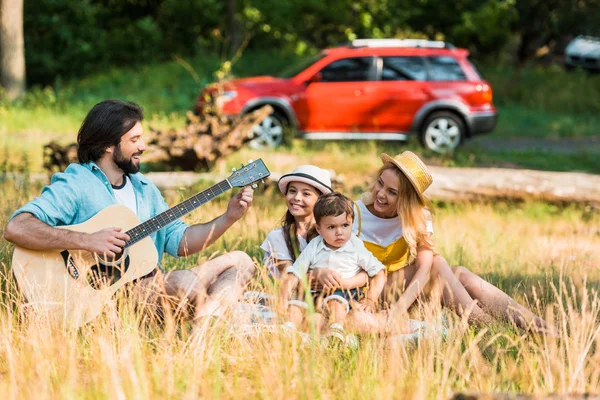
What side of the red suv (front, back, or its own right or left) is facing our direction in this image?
left

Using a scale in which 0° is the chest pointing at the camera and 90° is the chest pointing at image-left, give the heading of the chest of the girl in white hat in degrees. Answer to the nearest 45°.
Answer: approximately 0°

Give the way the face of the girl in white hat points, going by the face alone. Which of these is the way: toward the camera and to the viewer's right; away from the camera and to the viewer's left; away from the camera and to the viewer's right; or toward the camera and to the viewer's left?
toward the camera and to the viewer's left

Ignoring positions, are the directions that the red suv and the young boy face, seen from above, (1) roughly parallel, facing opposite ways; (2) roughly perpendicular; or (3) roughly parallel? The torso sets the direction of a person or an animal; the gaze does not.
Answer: roughly perpendicular

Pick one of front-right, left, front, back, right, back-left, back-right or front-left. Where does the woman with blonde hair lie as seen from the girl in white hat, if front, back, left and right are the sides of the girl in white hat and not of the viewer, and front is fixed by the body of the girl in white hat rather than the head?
left

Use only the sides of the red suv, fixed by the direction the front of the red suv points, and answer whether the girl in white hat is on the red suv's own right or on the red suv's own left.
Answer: on the red suv's own left

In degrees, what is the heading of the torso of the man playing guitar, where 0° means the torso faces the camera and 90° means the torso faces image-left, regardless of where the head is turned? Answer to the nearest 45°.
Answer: approximately 315°

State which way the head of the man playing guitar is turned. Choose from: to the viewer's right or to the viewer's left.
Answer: to the viewer's right

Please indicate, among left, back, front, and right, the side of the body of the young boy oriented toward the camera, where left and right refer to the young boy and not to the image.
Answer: front

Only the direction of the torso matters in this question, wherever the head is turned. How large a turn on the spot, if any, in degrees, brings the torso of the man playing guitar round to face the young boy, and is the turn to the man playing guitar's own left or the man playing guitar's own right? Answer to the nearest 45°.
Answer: approximately 45° to the man playing guitar's own left
